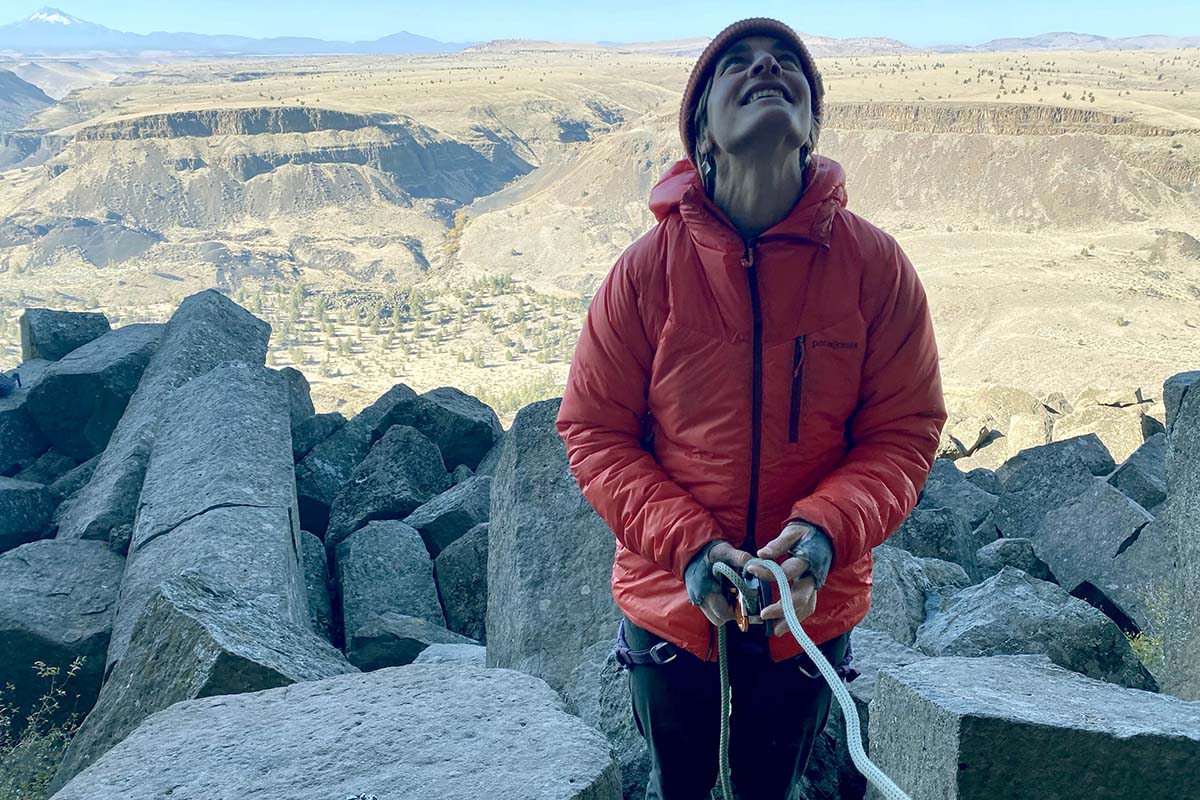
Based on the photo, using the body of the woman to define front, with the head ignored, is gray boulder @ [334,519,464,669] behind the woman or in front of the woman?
behind

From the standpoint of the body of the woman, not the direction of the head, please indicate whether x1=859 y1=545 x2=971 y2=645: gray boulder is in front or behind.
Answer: behind

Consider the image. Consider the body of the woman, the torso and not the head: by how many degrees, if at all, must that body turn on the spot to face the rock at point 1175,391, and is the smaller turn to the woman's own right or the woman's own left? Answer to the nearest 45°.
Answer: approximately 135° to the woman's own left

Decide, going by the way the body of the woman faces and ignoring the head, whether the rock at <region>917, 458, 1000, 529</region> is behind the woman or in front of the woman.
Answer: behind

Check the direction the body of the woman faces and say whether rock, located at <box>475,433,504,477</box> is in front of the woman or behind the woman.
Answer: behind

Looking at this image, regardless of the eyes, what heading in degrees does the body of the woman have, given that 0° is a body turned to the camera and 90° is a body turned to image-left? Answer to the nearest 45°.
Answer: approximately 0°

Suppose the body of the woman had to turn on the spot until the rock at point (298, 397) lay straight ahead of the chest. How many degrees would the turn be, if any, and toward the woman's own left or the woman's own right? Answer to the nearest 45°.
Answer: approximately 135° to the woman's own right
